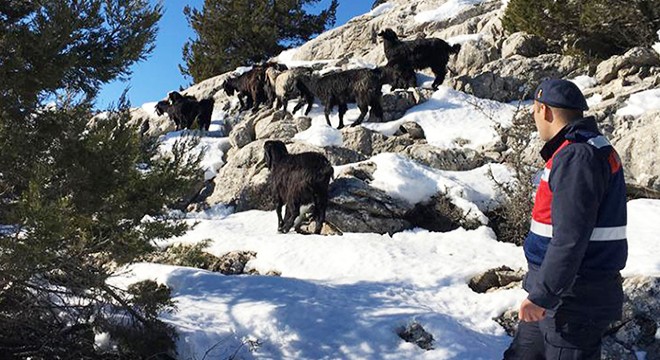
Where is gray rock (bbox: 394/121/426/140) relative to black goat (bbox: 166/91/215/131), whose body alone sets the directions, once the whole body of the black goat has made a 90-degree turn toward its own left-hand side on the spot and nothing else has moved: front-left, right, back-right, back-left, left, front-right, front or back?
front-left

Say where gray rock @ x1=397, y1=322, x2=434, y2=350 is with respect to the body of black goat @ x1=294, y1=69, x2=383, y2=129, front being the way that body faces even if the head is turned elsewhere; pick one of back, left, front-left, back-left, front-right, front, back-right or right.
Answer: left

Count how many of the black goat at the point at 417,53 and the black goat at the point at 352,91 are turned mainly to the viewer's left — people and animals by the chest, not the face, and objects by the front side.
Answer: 2

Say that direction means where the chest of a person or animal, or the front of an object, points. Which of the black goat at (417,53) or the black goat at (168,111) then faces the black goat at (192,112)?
the black goat at (417,53)

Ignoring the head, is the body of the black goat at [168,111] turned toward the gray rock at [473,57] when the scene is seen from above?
no

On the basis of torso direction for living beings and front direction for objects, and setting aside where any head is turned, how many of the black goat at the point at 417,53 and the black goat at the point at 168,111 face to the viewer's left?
2

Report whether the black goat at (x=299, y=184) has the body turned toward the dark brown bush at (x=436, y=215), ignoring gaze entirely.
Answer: no

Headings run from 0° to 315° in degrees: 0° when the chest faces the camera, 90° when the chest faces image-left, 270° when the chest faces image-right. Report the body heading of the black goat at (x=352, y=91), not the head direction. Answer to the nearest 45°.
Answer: approximately 90°

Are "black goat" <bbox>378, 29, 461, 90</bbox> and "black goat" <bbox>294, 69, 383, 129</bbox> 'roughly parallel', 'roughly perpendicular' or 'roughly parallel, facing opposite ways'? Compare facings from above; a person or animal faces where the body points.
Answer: roughly parallel

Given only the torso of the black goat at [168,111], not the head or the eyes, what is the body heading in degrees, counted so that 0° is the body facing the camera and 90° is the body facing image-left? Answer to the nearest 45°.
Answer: approximately 90°

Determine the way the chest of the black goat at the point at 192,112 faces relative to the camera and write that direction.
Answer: to the viewer's left

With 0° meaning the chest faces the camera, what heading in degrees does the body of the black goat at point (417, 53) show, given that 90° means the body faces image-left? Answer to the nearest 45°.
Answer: approximately 90°

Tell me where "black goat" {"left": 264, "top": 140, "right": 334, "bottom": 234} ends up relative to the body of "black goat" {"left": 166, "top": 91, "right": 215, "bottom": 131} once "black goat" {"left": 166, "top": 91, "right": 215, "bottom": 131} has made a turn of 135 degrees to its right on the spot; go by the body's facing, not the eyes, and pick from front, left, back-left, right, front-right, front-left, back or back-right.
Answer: back-right

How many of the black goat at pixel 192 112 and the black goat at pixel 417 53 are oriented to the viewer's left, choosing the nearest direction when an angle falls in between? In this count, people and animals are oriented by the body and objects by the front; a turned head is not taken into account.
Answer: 2

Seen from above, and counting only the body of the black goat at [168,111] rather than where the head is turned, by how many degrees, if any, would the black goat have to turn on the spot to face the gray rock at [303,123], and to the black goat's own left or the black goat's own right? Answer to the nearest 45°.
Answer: approximately 135° to the black goat's own left

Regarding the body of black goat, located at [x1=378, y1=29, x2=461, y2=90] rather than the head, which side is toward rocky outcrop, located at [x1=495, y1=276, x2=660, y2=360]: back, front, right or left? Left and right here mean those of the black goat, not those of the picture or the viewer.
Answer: left
